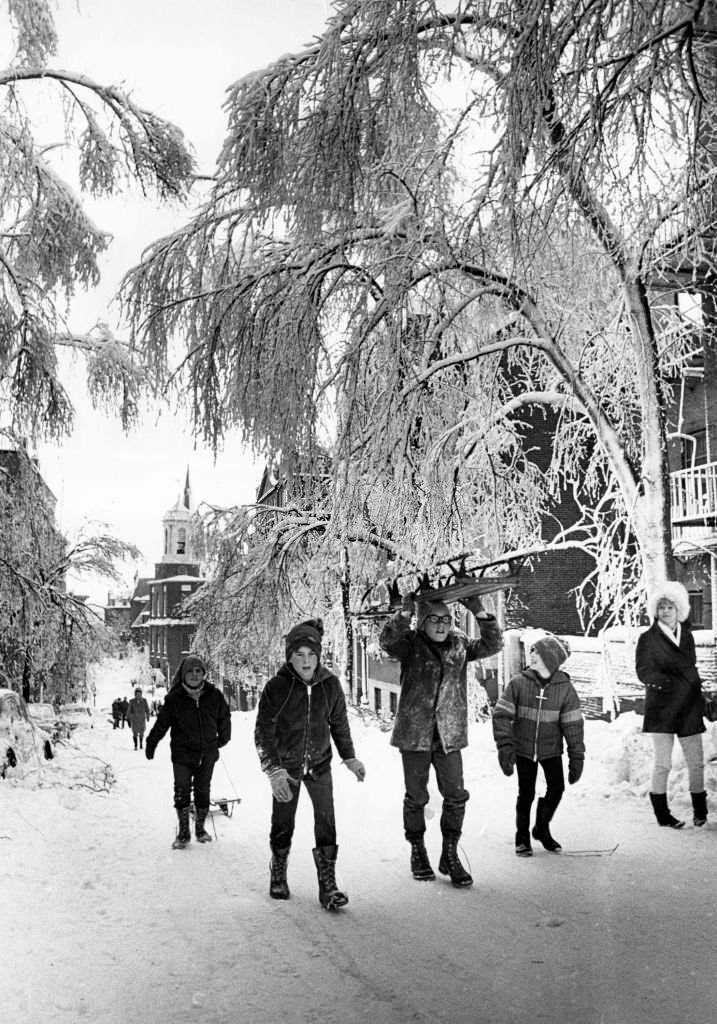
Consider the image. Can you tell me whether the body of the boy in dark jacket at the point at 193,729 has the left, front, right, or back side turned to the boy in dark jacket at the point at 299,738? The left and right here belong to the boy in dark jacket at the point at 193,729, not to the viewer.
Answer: front

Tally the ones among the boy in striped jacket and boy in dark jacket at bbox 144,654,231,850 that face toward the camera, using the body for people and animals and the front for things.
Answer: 2

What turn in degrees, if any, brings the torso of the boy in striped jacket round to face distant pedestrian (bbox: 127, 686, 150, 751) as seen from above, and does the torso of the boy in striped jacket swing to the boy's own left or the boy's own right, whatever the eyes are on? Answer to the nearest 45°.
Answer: approximately 135° to the boy's own right

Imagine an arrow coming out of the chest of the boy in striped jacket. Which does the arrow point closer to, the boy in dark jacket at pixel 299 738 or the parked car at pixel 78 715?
the boy in dark jacket

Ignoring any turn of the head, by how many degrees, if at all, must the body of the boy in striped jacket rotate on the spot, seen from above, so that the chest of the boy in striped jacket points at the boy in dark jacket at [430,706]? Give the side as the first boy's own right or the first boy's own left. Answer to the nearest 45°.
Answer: approximately 45° to the first boy's own right

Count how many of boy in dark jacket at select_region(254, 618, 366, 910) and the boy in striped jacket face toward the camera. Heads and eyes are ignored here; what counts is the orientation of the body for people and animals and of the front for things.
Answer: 2

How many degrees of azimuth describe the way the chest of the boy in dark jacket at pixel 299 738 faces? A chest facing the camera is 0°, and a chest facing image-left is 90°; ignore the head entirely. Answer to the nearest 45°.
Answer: approximately 0°

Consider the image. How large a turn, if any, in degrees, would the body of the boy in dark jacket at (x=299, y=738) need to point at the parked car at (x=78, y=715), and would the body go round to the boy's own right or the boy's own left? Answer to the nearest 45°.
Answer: approximately 180°

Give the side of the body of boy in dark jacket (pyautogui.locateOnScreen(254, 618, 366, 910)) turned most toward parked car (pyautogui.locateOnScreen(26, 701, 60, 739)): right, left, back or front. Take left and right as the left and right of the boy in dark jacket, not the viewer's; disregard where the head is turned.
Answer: back
